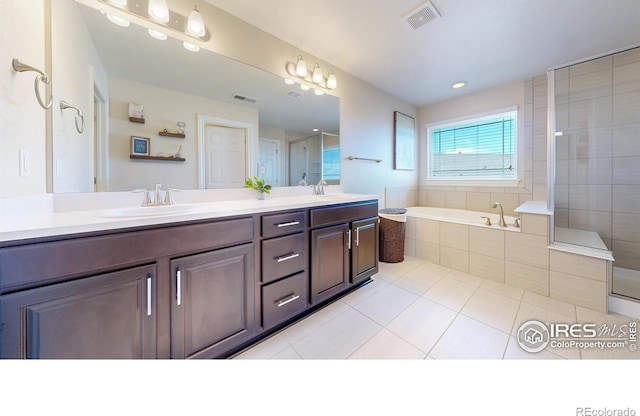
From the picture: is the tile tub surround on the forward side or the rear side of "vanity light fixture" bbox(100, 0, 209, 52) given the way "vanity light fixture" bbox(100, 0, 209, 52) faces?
on the forward side

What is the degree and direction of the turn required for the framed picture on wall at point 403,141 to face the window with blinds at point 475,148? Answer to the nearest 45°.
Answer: approximately 45° to its left

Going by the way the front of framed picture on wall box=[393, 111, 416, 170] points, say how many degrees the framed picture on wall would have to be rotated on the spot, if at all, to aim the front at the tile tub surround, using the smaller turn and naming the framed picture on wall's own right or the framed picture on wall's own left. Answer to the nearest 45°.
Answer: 0° — it already faces it

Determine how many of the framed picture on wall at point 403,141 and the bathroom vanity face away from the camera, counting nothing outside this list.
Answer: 0

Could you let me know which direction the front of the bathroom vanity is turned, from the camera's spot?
facing the viewer and to the right of the viewer

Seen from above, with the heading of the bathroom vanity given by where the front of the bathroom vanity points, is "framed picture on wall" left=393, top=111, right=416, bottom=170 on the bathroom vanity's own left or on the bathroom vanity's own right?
on the bathroom vanity's own left

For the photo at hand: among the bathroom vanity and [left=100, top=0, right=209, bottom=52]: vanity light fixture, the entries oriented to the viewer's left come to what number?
0

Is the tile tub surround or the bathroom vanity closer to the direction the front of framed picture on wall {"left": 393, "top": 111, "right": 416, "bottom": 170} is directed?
the tile tub surround

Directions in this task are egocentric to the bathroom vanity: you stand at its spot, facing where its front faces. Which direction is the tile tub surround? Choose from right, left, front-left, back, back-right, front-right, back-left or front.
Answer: front-left
